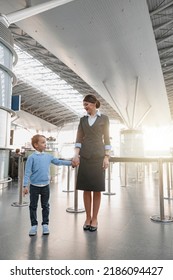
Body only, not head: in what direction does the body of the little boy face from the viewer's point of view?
toward the camera
